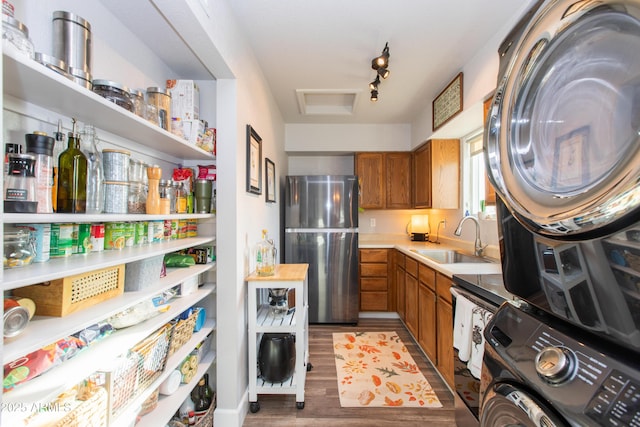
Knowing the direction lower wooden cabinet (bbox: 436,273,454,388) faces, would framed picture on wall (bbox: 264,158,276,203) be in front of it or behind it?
in front

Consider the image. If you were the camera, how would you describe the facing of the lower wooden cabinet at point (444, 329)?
facing to the left of the viewer

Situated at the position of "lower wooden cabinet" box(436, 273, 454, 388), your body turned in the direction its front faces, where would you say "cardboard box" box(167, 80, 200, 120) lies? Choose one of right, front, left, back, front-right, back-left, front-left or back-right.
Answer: front-left

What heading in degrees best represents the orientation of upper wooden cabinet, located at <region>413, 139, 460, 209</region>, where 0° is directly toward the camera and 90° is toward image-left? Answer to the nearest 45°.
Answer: approximately 90°

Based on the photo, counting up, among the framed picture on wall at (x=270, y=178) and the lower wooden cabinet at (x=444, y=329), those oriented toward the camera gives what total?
0

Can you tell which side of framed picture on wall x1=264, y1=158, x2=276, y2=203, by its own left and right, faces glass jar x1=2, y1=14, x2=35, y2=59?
right

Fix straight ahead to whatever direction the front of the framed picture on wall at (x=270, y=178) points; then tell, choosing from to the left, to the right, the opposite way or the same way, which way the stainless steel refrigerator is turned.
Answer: to the right

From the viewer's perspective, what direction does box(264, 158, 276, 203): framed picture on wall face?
to the viewer's right

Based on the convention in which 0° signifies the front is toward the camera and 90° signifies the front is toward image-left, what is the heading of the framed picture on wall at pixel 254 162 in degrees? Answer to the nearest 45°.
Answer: approximately 270°

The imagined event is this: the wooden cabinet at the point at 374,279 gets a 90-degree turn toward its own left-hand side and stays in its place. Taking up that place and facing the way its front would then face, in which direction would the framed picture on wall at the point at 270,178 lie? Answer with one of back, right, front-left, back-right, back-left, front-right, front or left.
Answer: back-right

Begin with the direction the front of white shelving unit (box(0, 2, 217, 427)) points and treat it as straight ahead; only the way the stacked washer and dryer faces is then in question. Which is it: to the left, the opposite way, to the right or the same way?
the opposite way

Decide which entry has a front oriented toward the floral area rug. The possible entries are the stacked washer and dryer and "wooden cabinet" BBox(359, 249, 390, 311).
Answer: the wooden cabinet

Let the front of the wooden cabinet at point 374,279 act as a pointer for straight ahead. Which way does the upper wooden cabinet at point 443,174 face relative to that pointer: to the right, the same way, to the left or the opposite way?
to the right

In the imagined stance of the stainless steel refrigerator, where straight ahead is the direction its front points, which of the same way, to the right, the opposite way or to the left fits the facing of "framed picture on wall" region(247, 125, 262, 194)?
to the left
